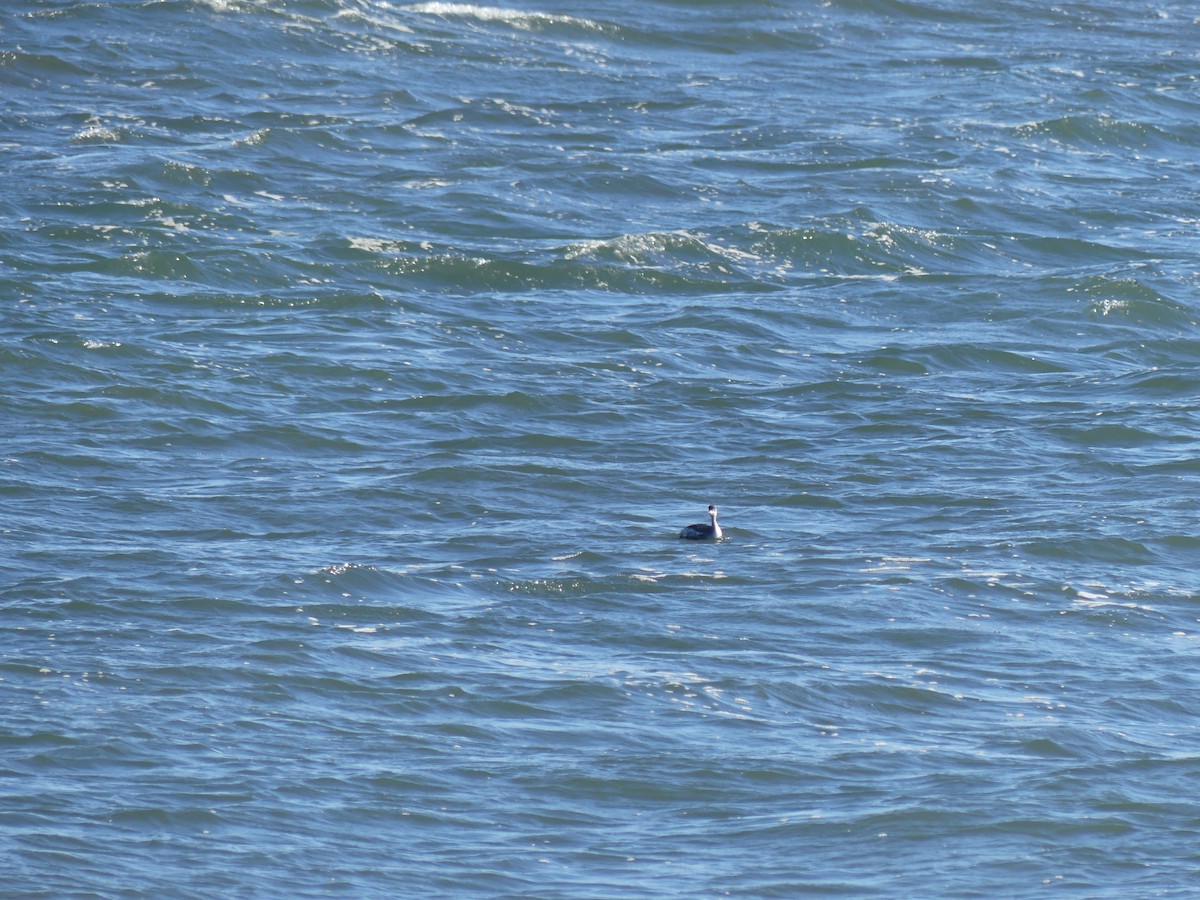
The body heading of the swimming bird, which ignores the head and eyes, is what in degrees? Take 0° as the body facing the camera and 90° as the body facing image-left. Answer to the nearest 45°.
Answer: approximately 270°
